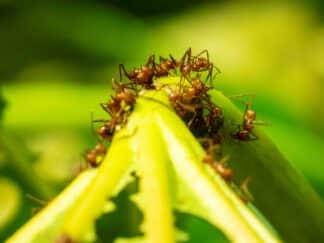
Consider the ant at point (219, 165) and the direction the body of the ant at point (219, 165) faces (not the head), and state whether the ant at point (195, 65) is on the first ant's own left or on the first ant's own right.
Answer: on the first ant's own right

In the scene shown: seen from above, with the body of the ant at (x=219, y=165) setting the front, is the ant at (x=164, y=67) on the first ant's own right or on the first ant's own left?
on the first ant's own right
